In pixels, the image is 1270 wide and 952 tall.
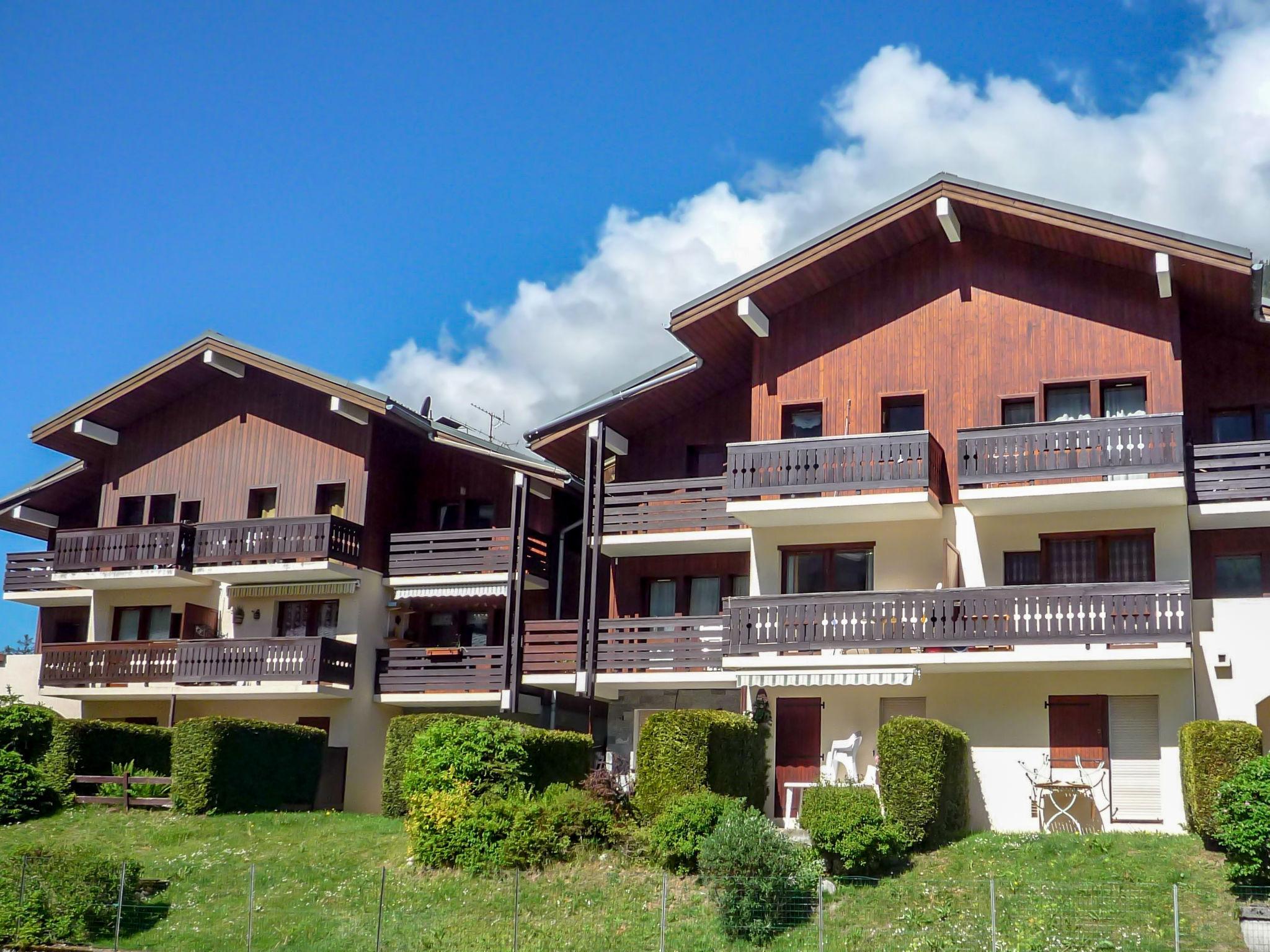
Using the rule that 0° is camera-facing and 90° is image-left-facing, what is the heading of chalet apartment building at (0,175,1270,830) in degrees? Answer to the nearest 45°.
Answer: approximately 0°

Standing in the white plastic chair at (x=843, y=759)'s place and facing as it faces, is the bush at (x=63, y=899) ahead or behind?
ahead

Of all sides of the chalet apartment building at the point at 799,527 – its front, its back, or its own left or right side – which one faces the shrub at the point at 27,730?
right

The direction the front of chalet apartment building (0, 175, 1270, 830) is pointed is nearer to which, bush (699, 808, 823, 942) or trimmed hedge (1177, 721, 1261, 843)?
the bush

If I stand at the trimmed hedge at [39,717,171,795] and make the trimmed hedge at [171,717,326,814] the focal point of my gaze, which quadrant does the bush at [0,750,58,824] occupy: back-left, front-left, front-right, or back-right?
back-right

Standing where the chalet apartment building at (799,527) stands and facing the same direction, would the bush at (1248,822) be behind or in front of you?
in front

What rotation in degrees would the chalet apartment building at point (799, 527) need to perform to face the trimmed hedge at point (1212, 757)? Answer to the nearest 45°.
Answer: approximately 45° to its left

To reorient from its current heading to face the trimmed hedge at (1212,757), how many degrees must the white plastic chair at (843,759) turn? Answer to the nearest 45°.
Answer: approximately 135° to its left
